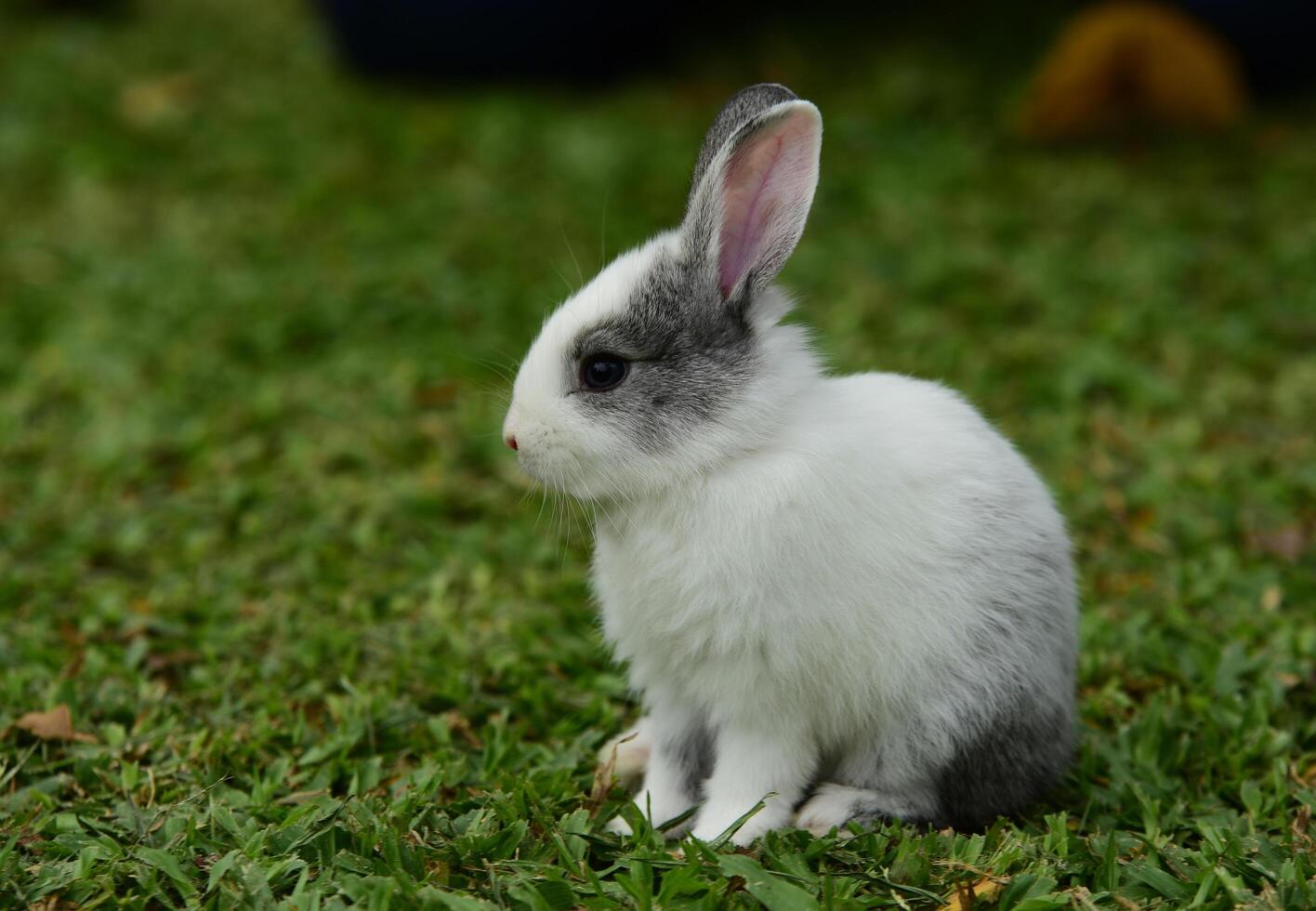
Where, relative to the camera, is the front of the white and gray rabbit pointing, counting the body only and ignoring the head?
to the viewer's left

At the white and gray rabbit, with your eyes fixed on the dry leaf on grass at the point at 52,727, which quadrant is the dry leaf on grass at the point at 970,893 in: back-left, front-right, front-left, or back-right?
back-left

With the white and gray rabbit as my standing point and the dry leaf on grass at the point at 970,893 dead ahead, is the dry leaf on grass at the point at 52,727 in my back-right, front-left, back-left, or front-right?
back-right

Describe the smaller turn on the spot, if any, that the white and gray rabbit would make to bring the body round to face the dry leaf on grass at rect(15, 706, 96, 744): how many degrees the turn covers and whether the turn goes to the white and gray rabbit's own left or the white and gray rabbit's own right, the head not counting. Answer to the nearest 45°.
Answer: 0° — it already faces it
